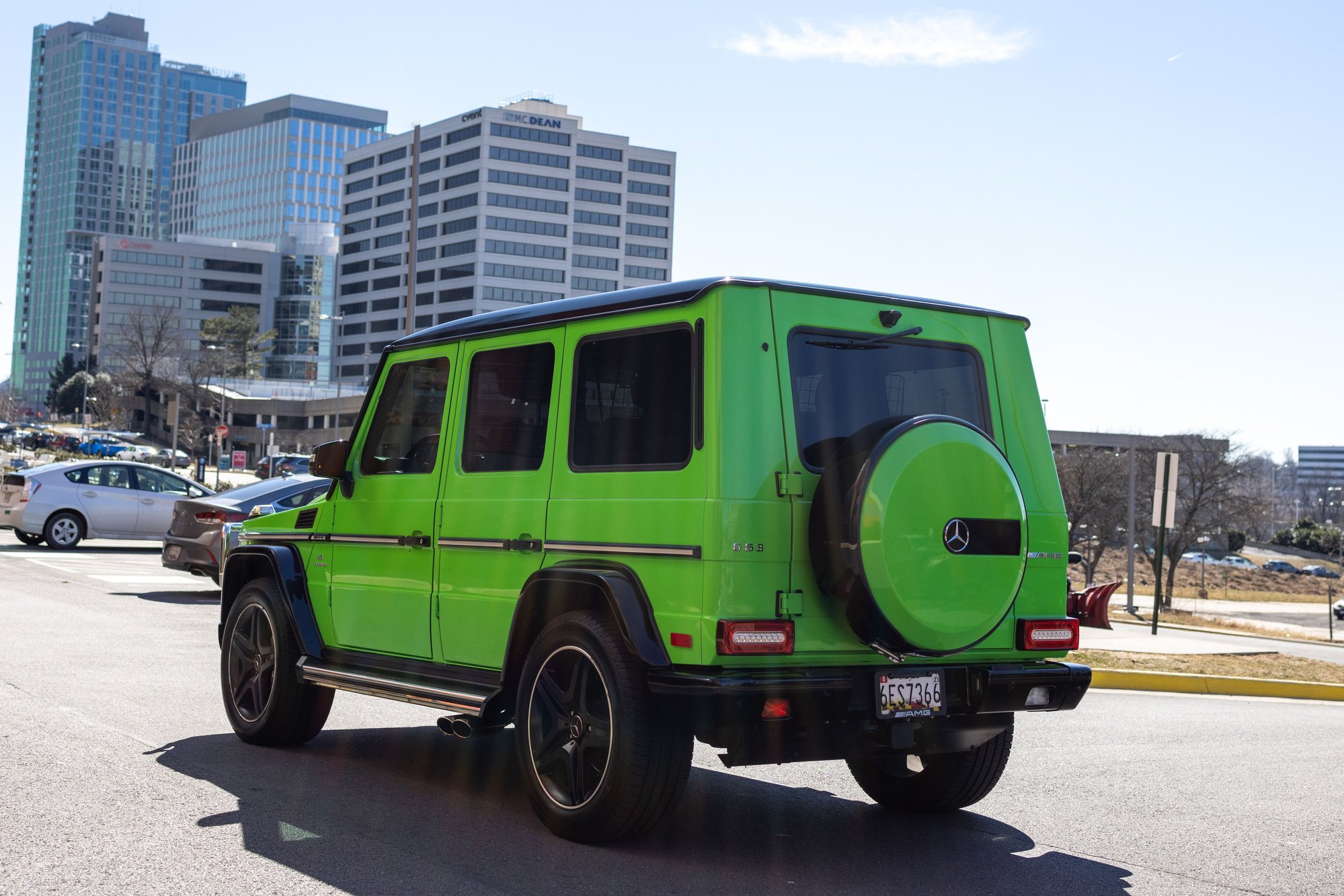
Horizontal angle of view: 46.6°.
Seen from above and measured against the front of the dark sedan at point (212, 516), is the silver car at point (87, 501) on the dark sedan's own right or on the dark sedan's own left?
on the dark sedan's own left

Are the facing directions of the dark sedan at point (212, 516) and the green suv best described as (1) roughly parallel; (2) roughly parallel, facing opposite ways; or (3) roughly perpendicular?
roughly perpendicular

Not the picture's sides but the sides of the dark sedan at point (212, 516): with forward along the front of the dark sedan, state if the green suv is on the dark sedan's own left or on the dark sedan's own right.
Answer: on the dark sedan's own right

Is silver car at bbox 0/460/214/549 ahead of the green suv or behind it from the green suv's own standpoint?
ahead

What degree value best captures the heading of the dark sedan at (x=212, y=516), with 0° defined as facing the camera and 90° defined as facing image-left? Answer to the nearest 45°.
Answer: approximately 225°

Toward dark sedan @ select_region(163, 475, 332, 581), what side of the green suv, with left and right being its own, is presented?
front

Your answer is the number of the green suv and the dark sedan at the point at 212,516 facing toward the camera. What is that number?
0

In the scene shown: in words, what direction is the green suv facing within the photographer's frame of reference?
facing away from the viewer and to the left of the viewer
